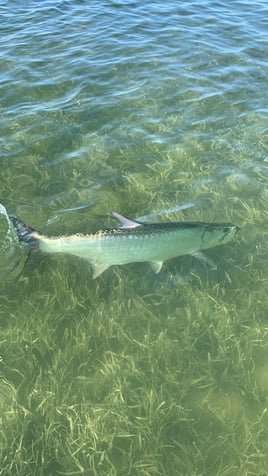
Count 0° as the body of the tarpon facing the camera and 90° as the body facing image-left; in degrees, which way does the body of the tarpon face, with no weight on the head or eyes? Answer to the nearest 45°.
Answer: approximately 270°
